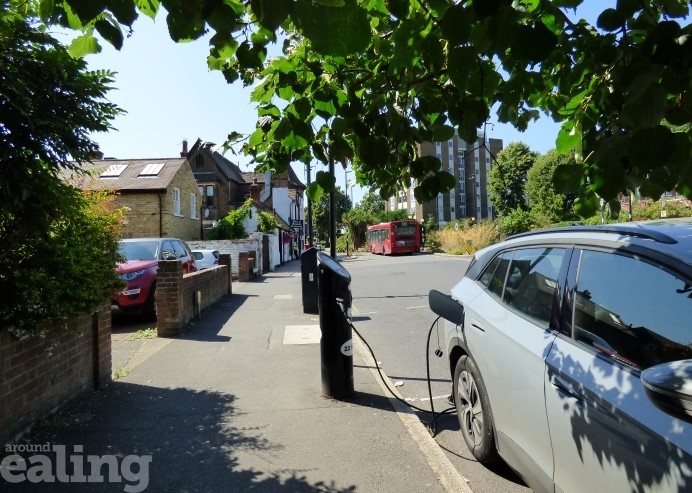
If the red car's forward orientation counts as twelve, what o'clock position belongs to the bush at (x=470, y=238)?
The bush is roughly at 6 o'clock from the red car.

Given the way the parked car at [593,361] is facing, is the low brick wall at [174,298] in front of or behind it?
behind

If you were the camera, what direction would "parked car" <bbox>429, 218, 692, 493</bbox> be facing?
facing the viewer and to the right of the viewer

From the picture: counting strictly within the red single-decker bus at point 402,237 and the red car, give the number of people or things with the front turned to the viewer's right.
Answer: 0

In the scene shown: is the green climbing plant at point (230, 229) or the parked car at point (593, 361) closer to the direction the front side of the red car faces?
the parked car

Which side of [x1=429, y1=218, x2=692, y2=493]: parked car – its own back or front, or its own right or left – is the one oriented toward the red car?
back

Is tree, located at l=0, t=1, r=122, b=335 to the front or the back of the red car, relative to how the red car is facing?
to the front

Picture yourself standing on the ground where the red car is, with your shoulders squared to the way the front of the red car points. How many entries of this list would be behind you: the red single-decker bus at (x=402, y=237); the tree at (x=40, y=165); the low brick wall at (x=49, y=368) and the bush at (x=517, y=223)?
2

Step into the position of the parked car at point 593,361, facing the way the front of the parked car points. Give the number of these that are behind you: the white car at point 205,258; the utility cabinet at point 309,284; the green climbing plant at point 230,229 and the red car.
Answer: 4

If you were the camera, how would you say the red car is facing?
facing the viewer and to the left of the viewer
